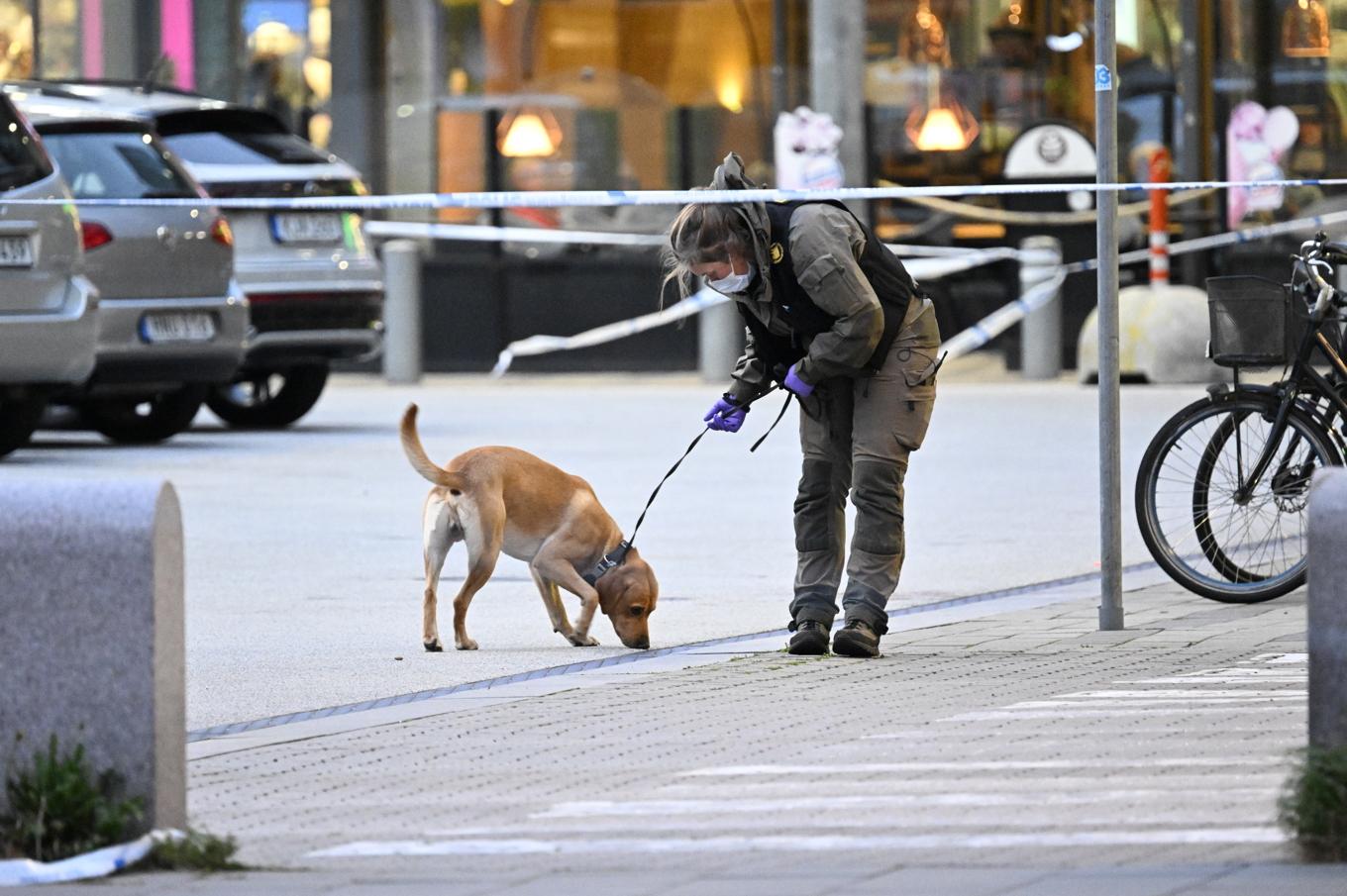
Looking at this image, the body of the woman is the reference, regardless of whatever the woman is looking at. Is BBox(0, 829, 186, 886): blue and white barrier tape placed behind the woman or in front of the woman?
in front

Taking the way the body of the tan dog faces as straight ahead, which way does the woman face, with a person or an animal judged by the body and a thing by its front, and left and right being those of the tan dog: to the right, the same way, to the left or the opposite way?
the opposite way

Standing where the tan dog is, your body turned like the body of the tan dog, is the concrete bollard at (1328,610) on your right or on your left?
on your right

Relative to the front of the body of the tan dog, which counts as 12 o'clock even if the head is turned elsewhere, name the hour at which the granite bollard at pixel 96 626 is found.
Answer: The granite bollard is roughly at 5 o'clock from the tan dog.

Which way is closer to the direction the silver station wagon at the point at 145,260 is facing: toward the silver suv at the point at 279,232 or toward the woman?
the silver suv

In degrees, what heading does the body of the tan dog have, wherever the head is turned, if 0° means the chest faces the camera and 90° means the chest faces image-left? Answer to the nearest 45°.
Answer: approximately 225°

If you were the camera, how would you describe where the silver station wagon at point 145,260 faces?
facing away from the viewer and to the left of the viewer

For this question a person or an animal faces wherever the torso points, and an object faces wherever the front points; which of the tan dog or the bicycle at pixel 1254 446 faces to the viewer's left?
the bicycle

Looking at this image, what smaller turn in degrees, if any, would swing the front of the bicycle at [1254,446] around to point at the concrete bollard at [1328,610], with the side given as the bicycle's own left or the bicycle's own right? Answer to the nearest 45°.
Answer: approximately 90° to the bicycle's own left

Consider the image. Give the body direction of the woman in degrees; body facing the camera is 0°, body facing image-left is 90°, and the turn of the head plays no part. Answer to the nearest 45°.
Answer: approximately 45°

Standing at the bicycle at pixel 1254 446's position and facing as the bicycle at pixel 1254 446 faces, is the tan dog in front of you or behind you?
in front

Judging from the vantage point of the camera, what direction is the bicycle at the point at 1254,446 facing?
facing to the left of the viewer

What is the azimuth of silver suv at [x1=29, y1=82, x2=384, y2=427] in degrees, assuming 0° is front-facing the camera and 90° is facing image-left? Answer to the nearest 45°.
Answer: approximately 135°

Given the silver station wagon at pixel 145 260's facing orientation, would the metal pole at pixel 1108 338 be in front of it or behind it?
behind

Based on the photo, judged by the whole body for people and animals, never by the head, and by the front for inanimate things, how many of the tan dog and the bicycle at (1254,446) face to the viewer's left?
1

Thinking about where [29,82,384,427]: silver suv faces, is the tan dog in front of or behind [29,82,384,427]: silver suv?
behind

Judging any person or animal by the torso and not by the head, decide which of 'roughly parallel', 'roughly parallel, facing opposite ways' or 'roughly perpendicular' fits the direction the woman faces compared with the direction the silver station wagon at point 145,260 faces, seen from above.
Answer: roughly perpendicular
